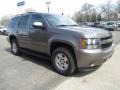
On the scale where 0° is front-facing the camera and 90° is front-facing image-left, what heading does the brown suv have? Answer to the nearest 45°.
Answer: approximately 315°
